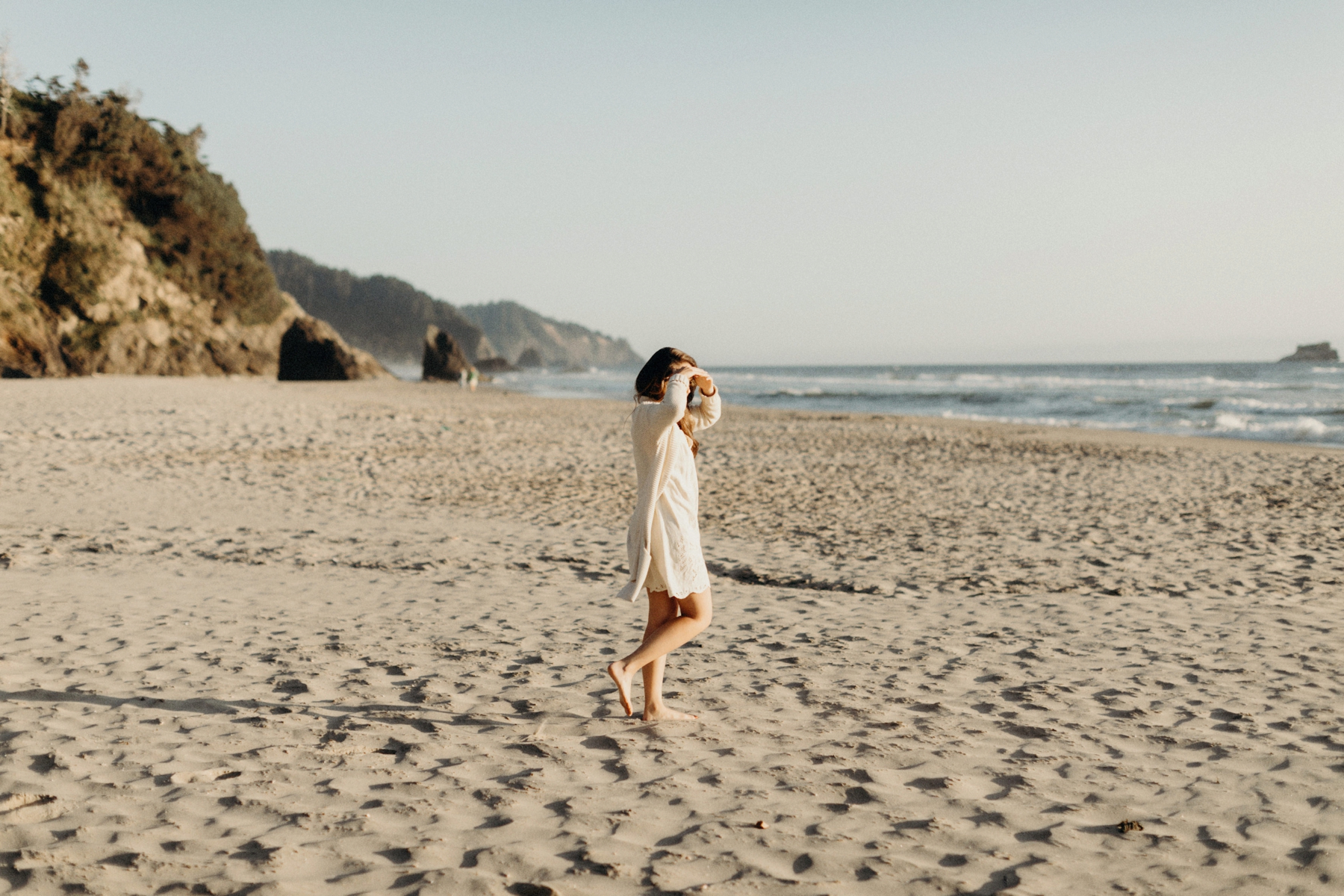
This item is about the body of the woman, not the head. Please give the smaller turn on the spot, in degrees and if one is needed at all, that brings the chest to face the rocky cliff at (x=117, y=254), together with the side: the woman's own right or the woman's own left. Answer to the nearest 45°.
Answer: approximately 135° to the woman's own left

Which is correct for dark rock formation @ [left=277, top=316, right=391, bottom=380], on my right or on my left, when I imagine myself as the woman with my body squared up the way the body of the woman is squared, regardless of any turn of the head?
on my left

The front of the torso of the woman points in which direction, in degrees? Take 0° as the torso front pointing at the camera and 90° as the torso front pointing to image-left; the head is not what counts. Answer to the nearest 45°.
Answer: approximately 270°
